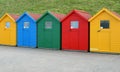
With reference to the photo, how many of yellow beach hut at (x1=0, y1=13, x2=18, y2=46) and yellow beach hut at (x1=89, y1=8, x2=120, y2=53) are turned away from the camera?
0

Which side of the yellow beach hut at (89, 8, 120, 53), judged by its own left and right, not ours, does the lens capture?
front

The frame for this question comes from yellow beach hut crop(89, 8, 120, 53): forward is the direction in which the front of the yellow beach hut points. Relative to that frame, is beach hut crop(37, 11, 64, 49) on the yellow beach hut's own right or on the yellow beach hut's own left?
on the yellow beach hut's own right

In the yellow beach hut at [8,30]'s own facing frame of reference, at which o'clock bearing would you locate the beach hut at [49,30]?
The beach hut is roughly at 9 o'clock from the yellow beach hut.

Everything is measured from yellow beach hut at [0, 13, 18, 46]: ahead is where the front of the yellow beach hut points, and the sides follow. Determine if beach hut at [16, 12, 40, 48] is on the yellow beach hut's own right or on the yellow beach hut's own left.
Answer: on the yellow beach hut's own left

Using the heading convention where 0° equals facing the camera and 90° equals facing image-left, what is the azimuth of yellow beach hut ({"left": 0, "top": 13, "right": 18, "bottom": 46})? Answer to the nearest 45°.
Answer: approximately 45°
